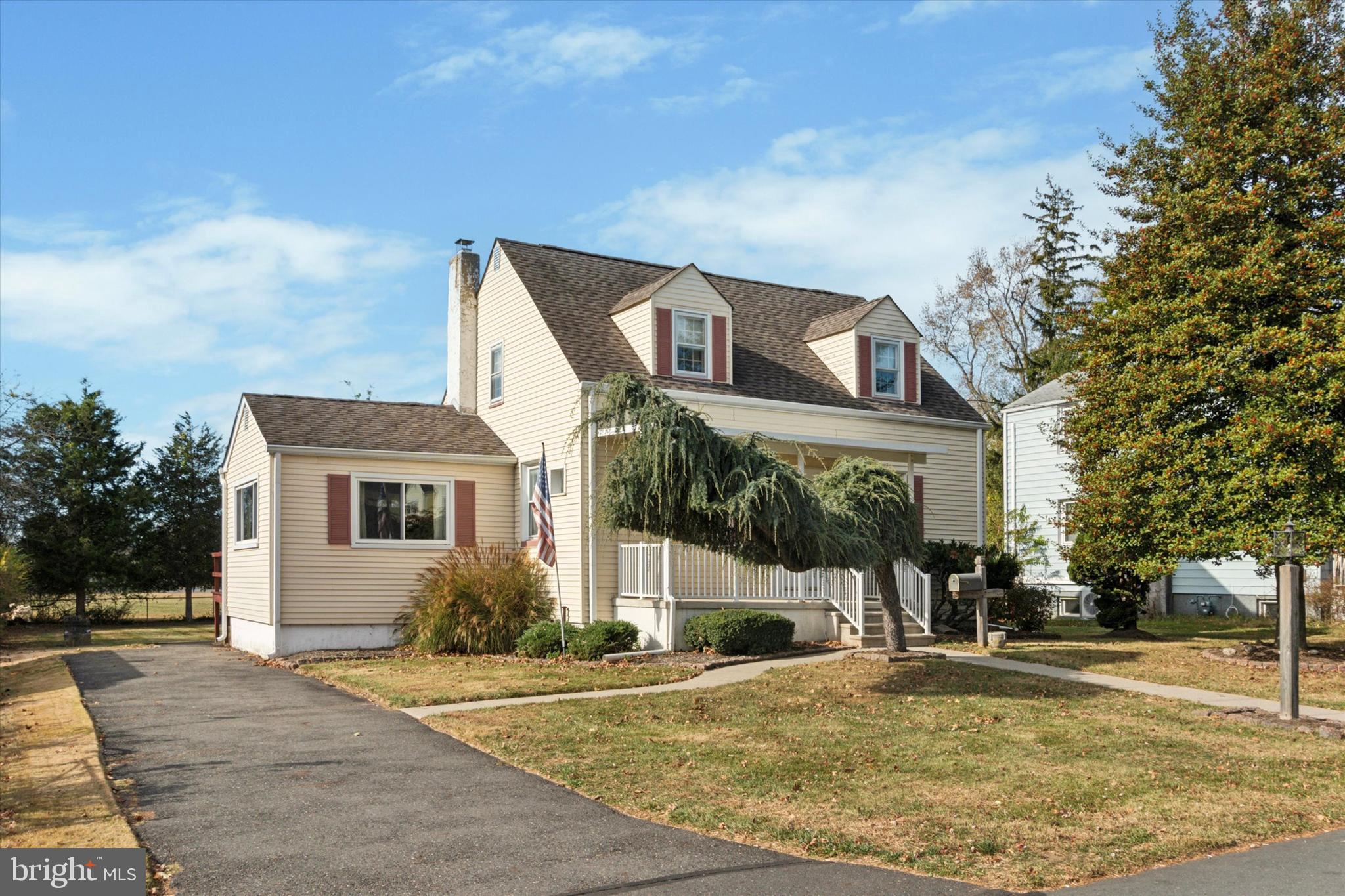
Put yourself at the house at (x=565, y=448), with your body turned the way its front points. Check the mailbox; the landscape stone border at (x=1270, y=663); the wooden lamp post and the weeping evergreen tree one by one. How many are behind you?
0

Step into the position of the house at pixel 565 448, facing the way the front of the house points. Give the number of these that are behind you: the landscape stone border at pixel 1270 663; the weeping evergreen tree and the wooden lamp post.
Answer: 0

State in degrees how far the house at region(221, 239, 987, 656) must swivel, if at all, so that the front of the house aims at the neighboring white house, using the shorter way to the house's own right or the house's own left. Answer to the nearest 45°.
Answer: approximately 90° to the house's own left

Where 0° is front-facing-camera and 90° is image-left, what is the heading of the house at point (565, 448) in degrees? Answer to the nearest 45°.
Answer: approximately 315°

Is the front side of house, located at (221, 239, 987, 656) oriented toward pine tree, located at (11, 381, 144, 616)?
no

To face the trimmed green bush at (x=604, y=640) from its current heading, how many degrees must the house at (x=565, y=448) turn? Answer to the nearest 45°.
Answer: approximately 45° to its right

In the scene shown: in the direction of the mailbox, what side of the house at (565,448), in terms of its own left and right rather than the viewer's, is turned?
front

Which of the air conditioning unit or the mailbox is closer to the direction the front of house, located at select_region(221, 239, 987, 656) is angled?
the mailbox

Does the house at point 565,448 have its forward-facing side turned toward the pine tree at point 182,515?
no

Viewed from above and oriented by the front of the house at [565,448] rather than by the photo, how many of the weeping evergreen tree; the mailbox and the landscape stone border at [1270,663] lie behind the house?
0
